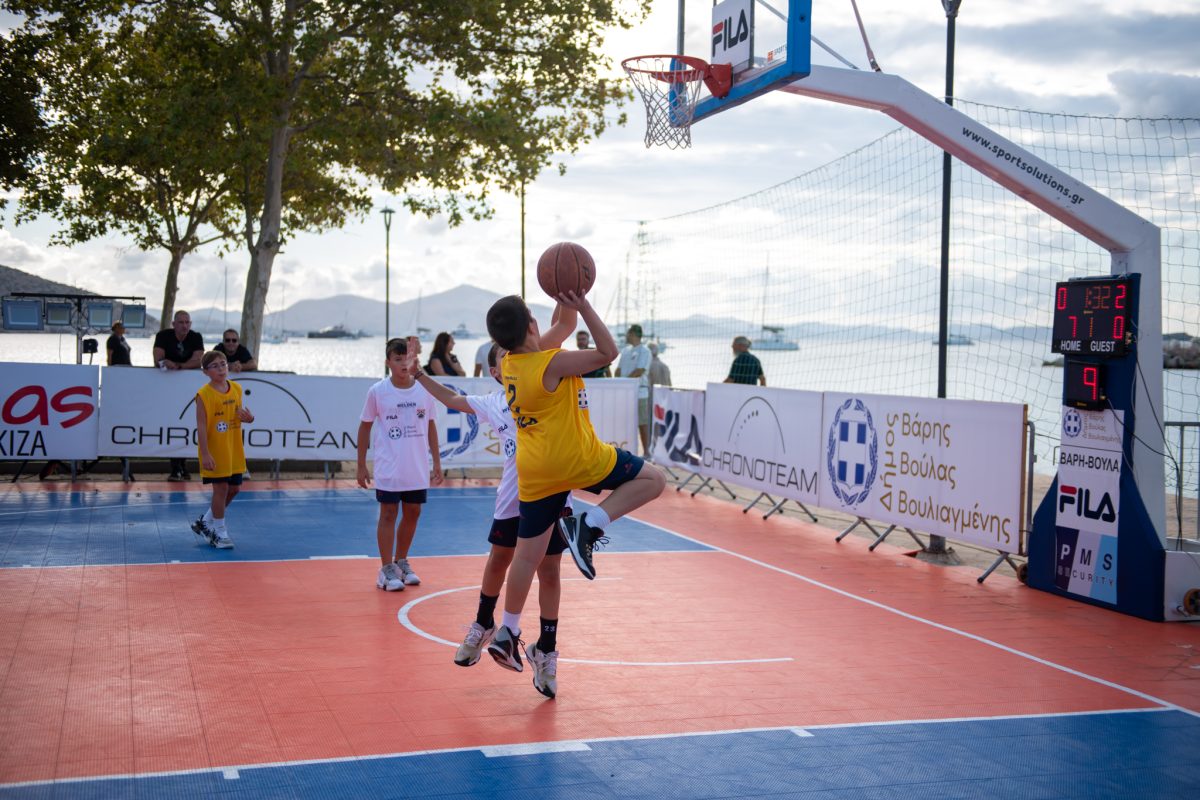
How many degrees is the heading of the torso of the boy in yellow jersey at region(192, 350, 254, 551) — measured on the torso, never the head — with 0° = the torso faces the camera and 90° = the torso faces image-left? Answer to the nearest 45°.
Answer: approximately 315°

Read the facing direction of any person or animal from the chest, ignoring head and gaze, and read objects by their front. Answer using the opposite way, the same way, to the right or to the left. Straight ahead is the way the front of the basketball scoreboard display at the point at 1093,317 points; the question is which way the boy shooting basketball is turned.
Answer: the opposite way

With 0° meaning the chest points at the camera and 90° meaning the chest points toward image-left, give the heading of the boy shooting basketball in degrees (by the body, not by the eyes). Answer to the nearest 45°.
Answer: approximately 225°

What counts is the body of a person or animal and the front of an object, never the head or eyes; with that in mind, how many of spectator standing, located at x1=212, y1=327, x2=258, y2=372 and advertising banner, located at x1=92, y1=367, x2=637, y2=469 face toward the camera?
2

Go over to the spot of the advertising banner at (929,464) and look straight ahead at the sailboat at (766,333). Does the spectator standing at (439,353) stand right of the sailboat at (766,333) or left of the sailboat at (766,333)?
left

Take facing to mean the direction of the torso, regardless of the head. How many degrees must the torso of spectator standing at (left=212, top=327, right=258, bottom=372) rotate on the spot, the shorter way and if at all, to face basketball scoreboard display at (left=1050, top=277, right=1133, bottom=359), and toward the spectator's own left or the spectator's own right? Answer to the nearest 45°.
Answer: approximately 45° to the spectator's own left

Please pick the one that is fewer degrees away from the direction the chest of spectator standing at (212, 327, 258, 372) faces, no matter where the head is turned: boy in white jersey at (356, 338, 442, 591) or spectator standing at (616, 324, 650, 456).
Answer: the boy in white jersey

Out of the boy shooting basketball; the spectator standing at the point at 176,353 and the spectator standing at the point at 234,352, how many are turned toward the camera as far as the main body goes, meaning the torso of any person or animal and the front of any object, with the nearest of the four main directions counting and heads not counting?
2

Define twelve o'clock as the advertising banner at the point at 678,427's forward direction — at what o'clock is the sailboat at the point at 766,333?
The sailboat is roughly at 5 o'clock from the advertising banner.

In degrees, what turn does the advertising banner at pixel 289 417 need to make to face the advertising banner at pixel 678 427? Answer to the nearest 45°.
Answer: approximately 90° to its left
